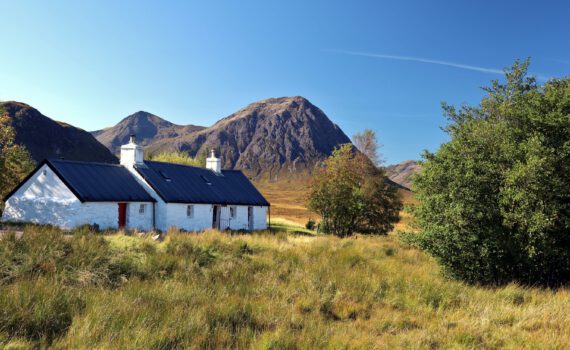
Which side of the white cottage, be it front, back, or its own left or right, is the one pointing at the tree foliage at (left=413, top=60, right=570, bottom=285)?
front

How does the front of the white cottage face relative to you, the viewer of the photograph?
facing the viewer and to the right of the viewer

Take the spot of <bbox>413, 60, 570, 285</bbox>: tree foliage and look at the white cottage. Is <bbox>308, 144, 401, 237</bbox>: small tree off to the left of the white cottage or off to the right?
right

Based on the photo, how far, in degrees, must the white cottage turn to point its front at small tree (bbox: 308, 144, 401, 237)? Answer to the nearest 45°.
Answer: approximately 45° to its left
